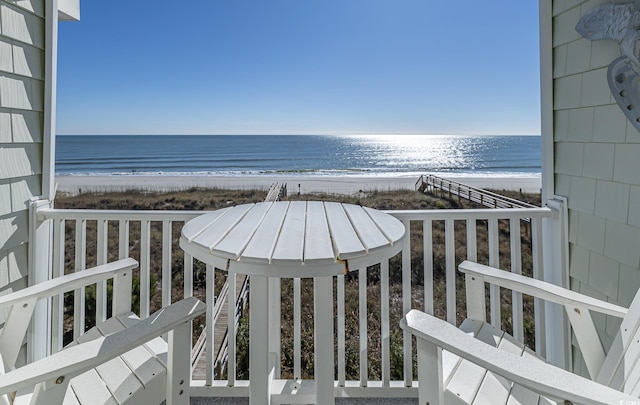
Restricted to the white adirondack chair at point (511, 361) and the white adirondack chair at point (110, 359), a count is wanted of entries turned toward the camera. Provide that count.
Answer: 0

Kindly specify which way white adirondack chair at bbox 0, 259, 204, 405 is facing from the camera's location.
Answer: facing away from the viewer and to the right of the viewer

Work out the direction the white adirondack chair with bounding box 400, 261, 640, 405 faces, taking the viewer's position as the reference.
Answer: facing away from the viewer and to the left of the viewer

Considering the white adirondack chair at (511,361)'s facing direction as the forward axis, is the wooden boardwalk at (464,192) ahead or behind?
ahead

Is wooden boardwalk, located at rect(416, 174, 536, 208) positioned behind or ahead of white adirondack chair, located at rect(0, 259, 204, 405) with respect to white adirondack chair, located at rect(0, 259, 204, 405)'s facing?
ahead
